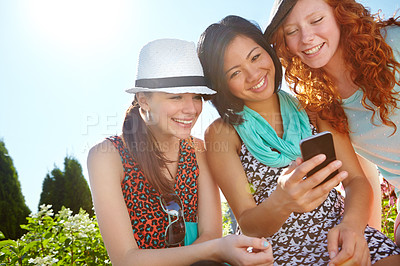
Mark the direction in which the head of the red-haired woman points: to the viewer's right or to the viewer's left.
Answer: to the viewer's left

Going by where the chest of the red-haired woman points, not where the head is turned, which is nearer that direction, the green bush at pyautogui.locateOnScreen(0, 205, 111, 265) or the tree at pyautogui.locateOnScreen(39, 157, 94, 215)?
the green bush

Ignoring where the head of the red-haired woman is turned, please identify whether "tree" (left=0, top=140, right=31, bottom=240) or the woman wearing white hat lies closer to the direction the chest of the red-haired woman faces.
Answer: the woman wearing white hat

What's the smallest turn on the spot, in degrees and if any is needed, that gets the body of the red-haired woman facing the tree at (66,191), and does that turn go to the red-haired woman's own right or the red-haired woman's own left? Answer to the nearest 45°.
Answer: approximately 90° to the red-haired woman's own right

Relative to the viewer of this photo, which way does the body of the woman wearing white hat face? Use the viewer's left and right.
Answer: facing the viewer and to the right of the viewer

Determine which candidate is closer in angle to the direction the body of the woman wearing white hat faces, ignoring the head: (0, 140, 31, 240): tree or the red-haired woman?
the red-haired woman

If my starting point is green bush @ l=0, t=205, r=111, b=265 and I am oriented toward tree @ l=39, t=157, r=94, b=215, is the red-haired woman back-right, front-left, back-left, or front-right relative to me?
back-right

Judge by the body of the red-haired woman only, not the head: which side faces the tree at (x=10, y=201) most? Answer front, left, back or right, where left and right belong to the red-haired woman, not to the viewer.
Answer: right

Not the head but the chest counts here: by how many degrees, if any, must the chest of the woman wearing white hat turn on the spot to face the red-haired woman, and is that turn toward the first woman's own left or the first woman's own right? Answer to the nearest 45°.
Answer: approximately 45° to the first woman's own left

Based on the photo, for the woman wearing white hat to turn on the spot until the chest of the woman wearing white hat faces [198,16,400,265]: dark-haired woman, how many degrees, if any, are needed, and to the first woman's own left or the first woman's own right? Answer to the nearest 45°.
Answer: approximately 45° to the first woman's own left

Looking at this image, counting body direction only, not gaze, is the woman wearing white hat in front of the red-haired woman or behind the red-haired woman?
in front

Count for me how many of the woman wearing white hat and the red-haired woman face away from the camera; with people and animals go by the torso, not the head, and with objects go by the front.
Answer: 0
